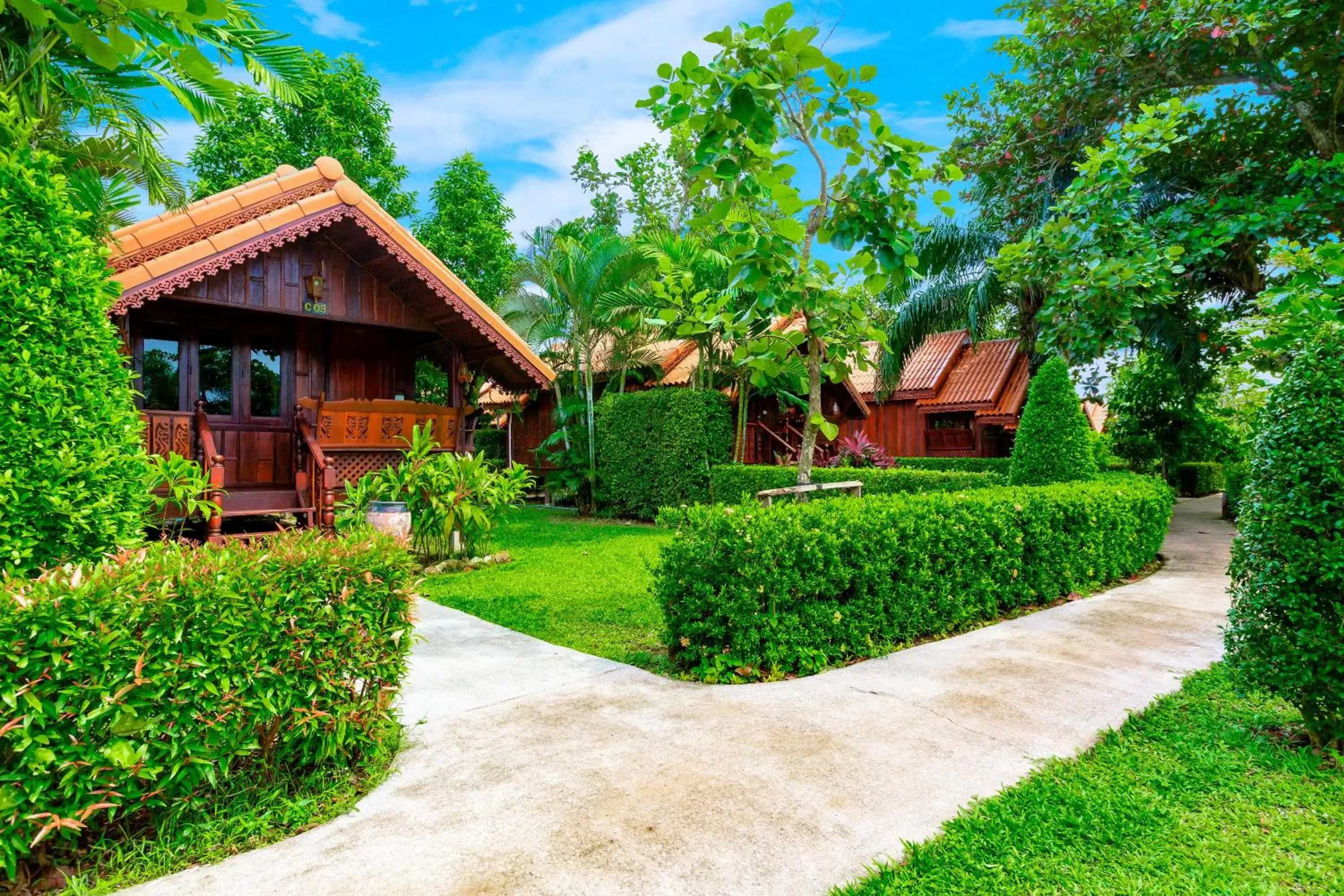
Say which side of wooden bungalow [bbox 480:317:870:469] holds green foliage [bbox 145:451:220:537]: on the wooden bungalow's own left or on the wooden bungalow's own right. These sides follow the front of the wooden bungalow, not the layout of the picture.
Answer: on the wooden bungalow's own right

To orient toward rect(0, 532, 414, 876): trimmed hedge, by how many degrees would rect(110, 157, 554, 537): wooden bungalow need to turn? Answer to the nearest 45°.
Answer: approximately 45° to its right

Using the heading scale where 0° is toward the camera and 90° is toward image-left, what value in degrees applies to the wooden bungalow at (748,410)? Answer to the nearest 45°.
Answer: approximately 315°

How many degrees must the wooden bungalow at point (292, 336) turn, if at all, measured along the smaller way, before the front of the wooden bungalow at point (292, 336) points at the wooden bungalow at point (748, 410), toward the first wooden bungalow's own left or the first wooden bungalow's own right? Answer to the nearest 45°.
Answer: approximately 90° to the first wooden bungalow's own left

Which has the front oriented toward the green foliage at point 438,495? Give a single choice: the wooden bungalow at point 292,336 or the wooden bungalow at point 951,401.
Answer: the wooden bungalow at point 292,336

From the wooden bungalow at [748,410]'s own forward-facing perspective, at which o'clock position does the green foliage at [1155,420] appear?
The green foliage is roughly at 10 o'clock from the wooden bungalow.

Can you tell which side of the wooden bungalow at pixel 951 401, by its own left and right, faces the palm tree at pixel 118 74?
right
